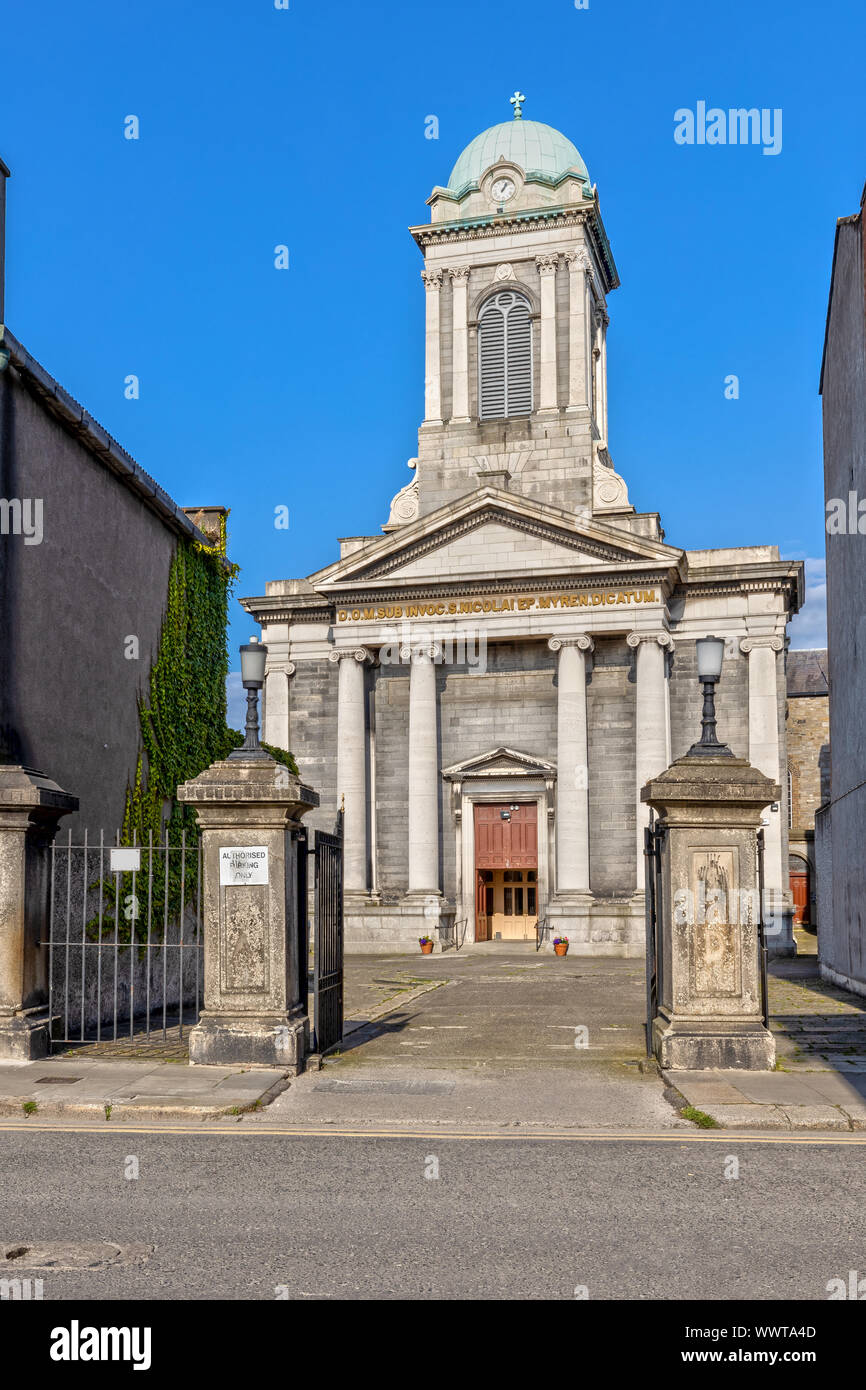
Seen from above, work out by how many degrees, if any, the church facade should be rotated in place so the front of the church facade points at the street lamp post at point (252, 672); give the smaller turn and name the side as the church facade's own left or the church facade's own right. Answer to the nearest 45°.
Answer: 0° — it already faces it

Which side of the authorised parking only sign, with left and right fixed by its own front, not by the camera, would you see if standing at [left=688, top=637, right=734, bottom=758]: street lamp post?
left

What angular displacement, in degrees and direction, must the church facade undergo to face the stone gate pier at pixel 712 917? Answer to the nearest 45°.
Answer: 0° — it already faces it

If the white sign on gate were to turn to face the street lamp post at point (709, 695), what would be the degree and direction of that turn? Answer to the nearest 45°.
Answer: approximately 90° to its left

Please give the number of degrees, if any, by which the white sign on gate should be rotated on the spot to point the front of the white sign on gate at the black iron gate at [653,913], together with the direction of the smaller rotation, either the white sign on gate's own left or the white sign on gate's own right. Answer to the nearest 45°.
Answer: approximately 90° to the white sign on gate's own left

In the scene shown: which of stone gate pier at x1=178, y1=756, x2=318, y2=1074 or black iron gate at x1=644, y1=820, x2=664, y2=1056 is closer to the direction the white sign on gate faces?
the stone gate pier

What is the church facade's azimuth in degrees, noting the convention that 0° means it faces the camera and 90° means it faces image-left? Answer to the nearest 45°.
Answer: approximately 0°
